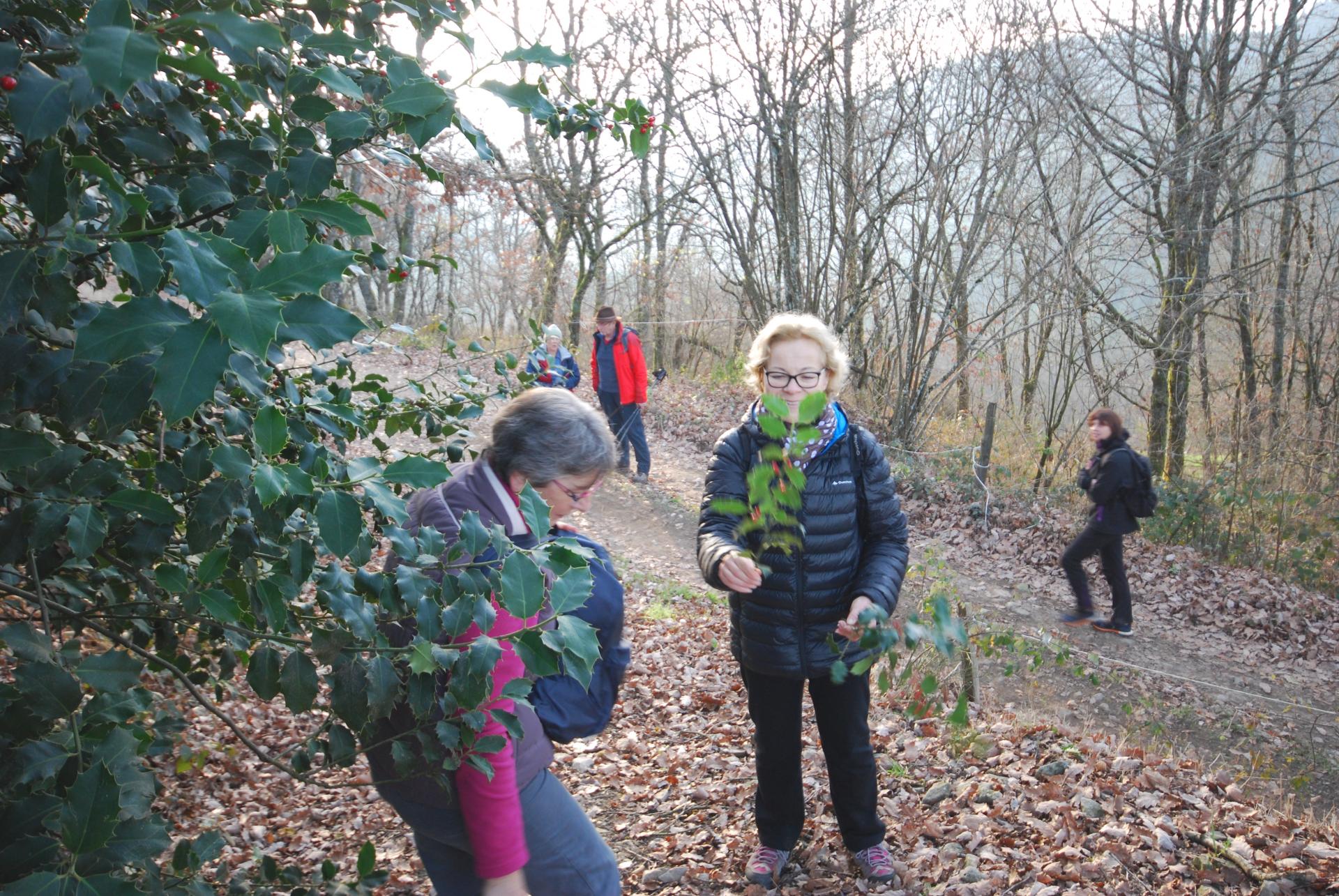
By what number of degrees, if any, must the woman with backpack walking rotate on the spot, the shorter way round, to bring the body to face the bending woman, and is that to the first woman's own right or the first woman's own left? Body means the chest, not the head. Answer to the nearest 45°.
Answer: approximately 90° to the first woman's own left

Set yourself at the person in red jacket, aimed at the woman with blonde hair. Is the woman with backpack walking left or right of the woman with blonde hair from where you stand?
left

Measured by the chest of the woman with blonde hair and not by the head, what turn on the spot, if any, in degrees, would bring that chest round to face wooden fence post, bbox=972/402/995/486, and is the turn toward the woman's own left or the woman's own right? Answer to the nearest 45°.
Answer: approximately 180°

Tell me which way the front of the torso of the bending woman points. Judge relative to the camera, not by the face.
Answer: to the viewer's right

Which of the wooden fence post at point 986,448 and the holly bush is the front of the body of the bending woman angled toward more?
the wooden fence post

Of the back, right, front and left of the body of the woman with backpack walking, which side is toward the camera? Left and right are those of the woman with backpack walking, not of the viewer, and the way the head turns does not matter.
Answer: left

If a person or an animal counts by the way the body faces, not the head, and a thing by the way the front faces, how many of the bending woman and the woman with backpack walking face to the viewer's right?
1

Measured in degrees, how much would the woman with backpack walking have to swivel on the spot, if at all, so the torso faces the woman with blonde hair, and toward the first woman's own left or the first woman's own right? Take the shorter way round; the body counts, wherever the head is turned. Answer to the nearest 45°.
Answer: approximately 90° to the first woman's own left

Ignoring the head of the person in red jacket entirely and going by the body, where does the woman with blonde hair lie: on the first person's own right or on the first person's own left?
on the first person's own left

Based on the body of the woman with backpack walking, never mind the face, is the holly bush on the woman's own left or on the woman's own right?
on the woman's own left
